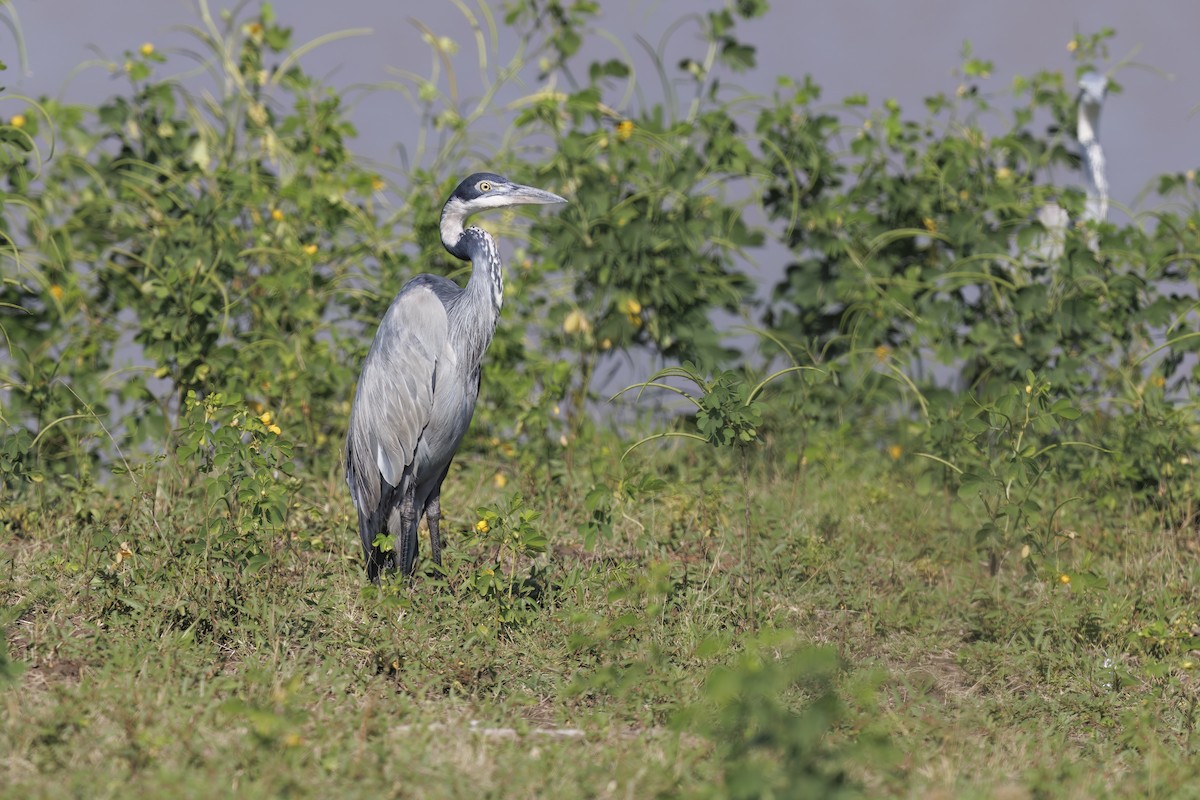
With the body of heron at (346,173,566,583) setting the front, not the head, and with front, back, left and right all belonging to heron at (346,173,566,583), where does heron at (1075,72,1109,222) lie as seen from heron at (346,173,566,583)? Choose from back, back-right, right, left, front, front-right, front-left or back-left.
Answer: front-left

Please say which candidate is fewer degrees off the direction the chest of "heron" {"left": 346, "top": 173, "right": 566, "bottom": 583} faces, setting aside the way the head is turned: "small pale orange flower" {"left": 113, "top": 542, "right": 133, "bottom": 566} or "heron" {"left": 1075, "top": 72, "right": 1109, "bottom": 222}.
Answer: the heron

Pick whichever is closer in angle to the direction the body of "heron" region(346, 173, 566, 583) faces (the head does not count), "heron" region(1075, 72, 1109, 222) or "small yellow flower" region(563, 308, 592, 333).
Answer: the heron

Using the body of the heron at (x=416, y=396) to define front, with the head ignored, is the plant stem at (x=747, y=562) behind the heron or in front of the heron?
in front

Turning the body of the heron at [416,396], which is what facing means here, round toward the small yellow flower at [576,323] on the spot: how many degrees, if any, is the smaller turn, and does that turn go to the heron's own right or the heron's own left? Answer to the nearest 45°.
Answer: approximately 90° to the heron's own left

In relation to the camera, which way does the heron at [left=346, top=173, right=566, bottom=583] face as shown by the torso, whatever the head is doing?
to the viewer's right

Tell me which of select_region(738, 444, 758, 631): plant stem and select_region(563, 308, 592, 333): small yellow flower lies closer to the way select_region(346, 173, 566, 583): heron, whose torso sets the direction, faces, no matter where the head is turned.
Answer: the plant stem

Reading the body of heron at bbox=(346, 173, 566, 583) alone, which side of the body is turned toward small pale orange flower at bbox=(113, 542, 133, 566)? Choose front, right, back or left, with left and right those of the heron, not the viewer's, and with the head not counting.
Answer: back
